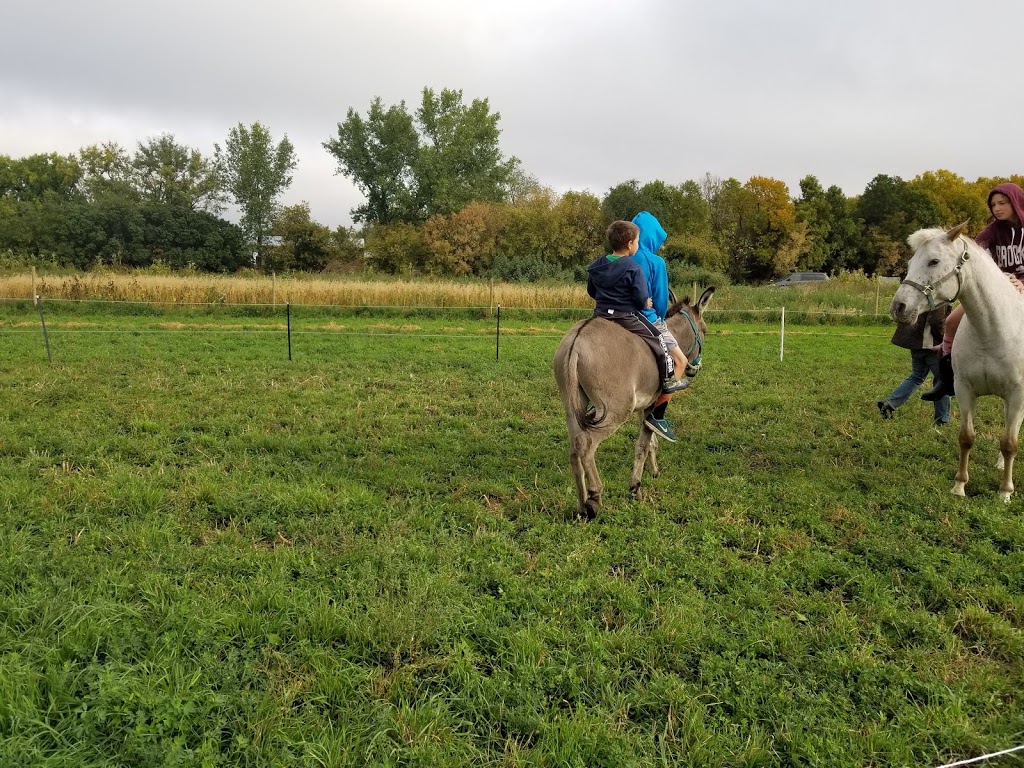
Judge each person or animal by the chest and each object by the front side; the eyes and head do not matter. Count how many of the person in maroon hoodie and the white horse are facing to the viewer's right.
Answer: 0

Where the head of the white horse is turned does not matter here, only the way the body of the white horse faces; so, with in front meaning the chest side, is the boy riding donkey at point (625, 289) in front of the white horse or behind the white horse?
in front

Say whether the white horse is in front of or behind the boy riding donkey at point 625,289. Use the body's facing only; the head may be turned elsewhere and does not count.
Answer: in front

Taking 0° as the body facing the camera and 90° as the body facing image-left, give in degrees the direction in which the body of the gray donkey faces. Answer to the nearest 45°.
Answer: approximately 225°

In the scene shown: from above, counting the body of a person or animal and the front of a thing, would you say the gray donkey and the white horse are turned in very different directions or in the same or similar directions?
very different directions

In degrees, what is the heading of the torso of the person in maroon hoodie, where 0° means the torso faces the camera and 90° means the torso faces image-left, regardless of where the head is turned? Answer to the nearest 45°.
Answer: approximately 45°

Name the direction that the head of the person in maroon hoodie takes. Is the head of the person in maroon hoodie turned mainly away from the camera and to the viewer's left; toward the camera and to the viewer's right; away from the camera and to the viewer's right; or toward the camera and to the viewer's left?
toward the camera and to the viewer's left

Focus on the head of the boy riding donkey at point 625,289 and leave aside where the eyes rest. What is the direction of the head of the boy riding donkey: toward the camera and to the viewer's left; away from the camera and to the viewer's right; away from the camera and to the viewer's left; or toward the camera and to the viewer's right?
away from the camera and to the viewer's right

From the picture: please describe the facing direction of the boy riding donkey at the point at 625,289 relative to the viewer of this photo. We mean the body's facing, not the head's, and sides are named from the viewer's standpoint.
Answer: facing away from the viewer and to the right of the viewer

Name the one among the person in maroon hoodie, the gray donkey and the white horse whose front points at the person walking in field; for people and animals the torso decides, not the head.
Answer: the gray donkey
